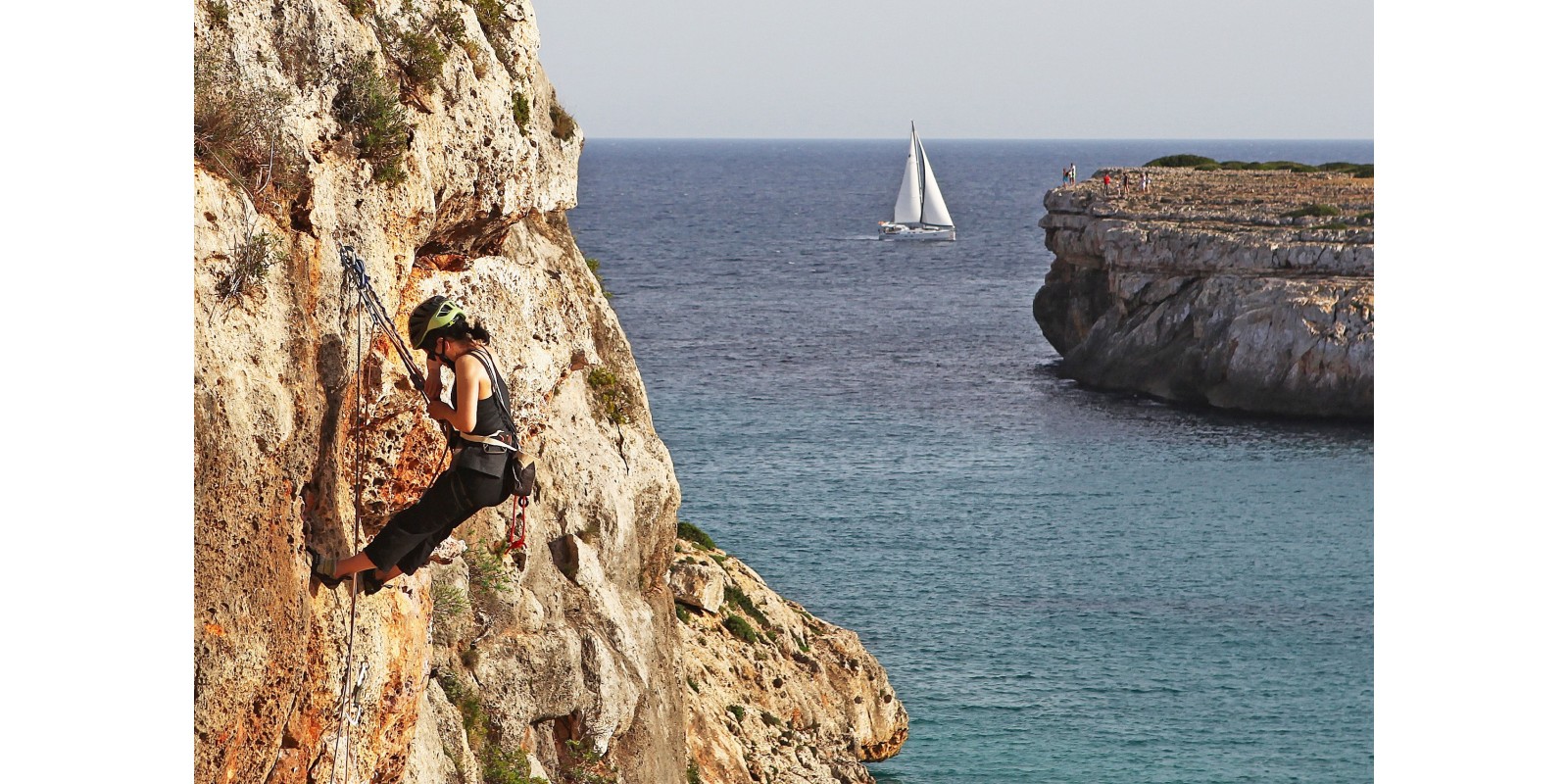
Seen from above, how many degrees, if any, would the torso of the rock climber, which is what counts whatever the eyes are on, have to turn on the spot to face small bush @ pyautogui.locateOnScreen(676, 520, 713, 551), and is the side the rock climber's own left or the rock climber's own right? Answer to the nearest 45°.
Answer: approximately 90° to the rock climber's own right

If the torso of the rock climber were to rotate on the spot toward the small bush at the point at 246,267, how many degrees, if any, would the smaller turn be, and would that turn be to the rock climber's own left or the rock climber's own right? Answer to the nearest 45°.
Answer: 0° — they already face it

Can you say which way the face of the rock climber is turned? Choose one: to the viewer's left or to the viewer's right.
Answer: to the viewer's left

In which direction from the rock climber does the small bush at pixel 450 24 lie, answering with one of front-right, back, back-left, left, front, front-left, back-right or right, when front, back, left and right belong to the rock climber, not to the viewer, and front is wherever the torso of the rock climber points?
right

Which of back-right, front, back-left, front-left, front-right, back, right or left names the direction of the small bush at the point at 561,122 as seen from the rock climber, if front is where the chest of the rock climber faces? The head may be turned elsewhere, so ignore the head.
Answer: right

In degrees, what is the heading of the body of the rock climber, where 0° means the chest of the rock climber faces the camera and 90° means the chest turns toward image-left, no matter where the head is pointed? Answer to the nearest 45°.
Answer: approximately 90°
